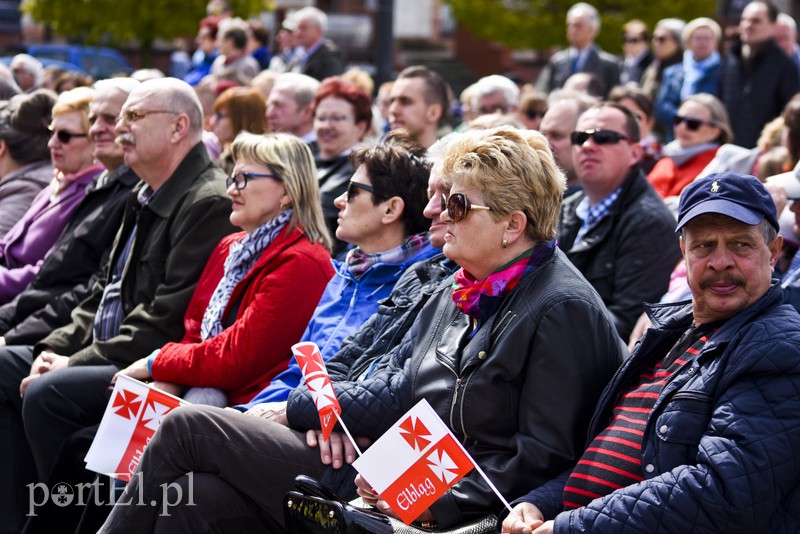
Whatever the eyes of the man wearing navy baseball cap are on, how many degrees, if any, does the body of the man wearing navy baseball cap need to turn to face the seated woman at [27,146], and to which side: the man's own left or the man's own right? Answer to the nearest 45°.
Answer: approximately 90° to the man's own right

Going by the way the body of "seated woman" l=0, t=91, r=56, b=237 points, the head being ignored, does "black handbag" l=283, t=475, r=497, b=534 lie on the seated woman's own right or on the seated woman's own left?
on the seated woman's own left

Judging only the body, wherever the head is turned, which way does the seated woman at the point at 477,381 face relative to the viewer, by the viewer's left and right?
facing to the left of the viewer

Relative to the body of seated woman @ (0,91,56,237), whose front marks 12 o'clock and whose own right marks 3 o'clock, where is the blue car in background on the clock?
The blue car in background is roughly at 3 o'clock from the seated woman.

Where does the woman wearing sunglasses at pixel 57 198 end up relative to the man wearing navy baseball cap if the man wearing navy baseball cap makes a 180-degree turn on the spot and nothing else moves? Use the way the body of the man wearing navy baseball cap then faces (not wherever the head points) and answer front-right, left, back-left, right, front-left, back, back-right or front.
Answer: left

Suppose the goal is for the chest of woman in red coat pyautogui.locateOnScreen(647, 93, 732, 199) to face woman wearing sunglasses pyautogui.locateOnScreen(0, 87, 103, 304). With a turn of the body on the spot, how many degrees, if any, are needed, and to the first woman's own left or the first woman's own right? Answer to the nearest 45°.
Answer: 0° — they already face them

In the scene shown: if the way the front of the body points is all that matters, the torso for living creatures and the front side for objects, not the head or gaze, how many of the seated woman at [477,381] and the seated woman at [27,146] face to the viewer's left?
2

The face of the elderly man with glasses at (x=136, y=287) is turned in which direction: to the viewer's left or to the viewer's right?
to the viewer's left

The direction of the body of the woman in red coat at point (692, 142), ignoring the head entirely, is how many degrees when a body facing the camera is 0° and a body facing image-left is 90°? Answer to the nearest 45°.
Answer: approximately 45°

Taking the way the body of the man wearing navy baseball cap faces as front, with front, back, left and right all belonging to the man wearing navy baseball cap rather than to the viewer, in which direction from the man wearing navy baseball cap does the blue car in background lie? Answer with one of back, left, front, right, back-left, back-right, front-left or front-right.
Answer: right
